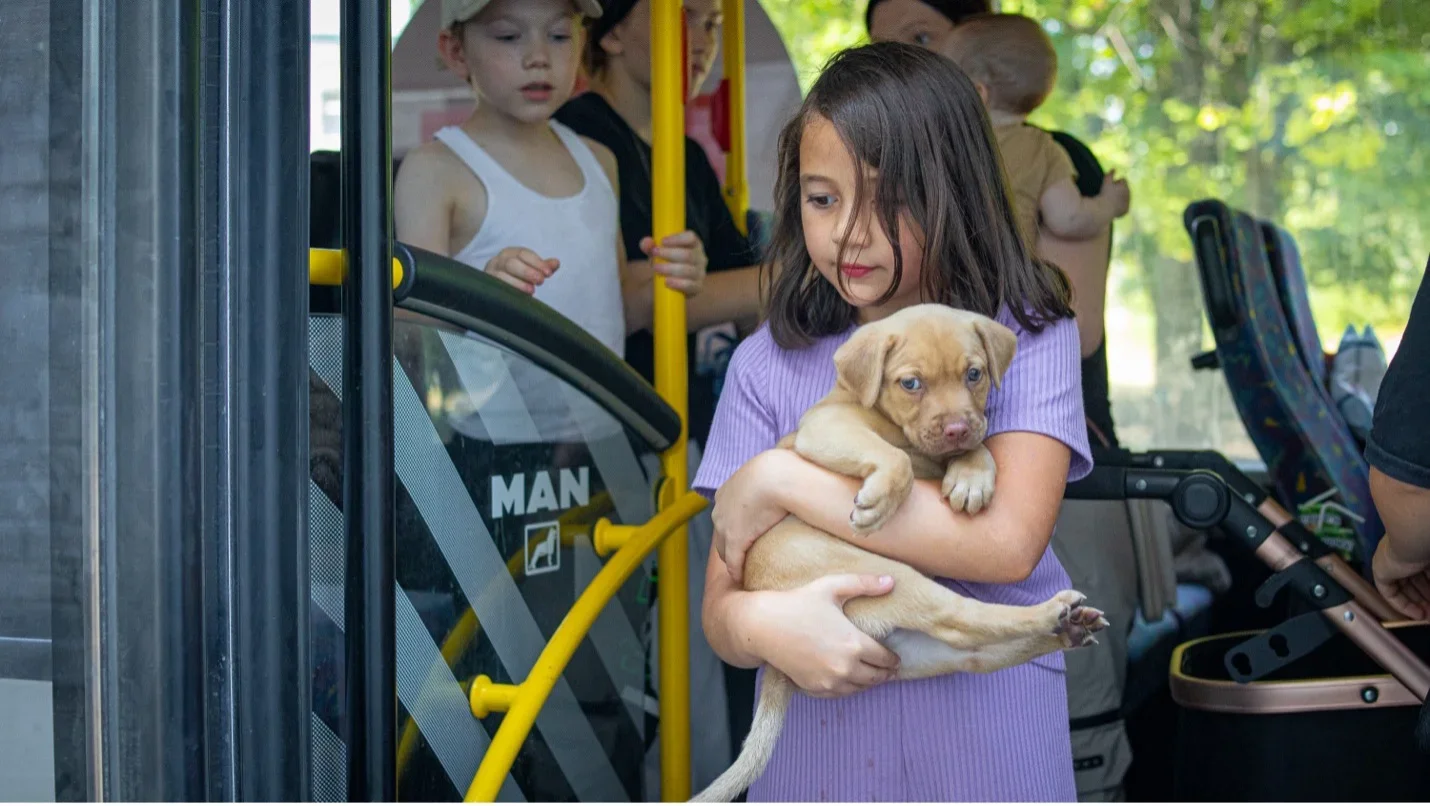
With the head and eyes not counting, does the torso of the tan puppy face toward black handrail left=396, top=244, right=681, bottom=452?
no

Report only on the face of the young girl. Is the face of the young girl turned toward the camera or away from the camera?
toward the camera

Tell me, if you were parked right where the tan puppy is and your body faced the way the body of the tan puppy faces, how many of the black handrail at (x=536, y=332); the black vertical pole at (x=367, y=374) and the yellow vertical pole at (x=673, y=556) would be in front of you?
0

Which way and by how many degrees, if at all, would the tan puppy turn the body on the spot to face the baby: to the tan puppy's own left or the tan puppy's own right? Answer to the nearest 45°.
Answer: approximately 135° to the tan puppy's own left

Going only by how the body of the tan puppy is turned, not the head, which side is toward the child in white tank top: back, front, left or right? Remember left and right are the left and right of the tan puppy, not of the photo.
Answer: back

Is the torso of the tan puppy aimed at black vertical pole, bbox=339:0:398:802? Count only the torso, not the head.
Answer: no

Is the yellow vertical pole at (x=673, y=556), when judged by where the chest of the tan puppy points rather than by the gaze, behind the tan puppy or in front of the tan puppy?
behind

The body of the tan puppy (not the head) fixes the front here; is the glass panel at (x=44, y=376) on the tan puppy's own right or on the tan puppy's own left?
on the tan puppy's own right

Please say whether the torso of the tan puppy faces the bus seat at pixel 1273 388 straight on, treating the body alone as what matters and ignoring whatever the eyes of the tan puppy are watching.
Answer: no

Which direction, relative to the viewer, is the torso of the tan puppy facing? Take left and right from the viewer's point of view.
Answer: facing the viewer and to the right of the viewer
